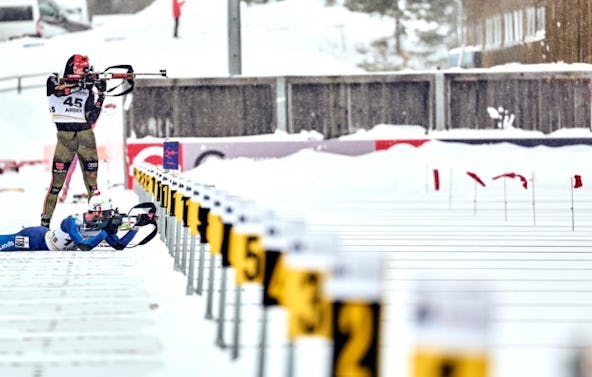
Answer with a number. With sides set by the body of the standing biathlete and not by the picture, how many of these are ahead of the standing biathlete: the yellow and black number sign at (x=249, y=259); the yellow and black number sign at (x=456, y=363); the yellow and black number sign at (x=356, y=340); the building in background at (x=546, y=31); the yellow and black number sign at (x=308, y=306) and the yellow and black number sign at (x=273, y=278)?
5

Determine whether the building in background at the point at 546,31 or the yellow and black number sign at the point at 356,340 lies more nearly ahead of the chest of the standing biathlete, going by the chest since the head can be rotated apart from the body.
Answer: the yellow and black number sign

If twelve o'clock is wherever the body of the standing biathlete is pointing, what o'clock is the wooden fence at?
The wooden fence is roughly at 7 o'clock from the standing biathlete.

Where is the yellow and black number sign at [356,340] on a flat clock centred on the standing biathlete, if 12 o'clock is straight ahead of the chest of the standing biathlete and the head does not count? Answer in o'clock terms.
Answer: The yellow and black number sign is roughly at 12 o'clock from the standing biathlete.

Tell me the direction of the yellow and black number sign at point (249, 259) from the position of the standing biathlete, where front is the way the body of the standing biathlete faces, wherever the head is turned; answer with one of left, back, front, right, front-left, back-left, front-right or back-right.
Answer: front

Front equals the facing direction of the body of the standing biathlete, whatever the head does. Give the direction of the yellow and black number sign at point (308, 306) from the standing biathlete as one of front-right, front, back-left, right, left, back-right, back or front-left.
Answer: front

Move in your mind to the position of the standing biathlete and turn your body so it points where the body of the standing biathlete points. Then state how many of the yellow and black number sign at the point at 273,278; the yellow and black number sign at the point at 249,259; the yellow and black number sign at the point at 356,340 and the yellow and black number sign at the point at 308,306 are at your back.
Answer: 0

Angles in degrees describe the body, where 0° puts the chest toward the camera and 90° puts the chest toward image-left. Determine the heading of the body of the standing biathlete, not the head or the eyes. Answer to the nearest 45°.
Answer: approximately 0°

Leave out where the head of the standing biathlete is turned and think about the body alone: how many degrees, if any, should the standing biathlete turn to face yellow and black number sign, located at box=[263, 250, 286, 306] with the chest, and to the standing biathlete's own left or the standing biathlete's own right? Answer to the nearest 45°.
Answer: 0° — they already face it

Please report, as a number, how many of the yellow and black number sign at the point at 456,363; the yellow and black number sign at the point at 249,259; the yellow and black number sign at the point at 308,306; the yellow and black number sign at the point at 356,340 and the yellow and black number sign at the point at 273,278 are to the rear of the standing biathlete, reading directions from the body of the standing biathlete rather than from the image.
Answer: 0

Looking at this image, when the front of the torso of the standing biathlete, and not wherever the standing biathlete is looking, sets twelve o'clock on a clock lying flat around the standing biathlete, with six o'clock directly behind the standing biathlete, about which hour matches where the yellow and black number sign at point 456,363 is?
The yellow and black number sign is roughly at 12 o'clock from the standing biathlete.
